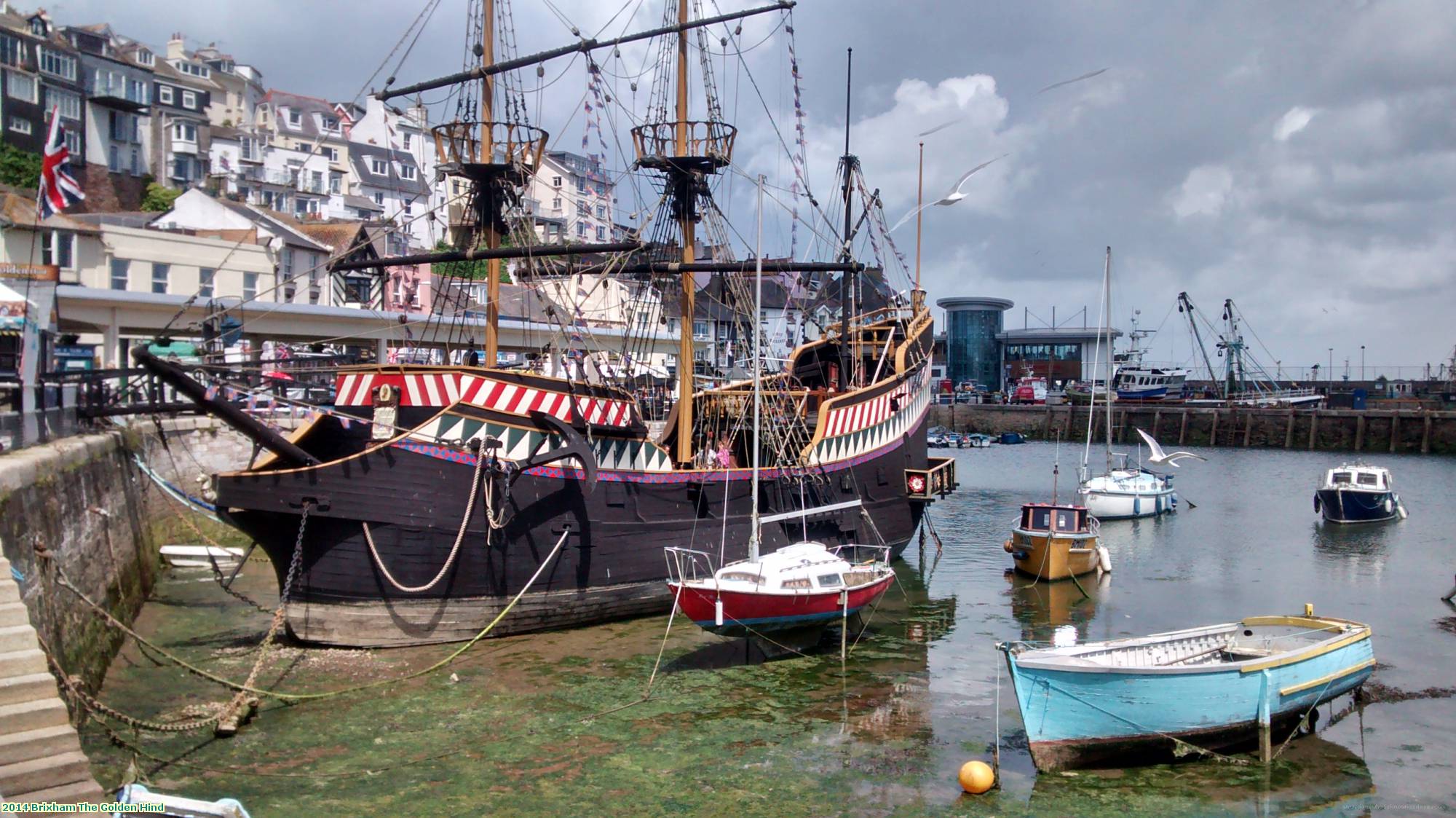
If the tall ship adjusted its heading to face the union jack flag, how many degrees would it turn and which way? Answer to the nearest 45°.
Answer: approximately 45° to its right

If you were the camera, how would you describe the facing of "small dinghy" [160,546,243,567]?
facing to the left of the viewer

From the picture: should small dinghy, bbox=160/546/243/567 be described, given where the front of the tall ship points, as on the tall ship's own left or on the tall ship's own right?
on the tall ship's own right

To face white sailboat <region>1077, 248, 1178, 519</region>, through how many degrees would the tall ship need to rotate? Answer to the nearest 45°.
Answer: approximately 180°

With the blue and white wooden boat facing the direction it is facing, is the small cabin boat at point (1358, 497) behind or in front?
behind
